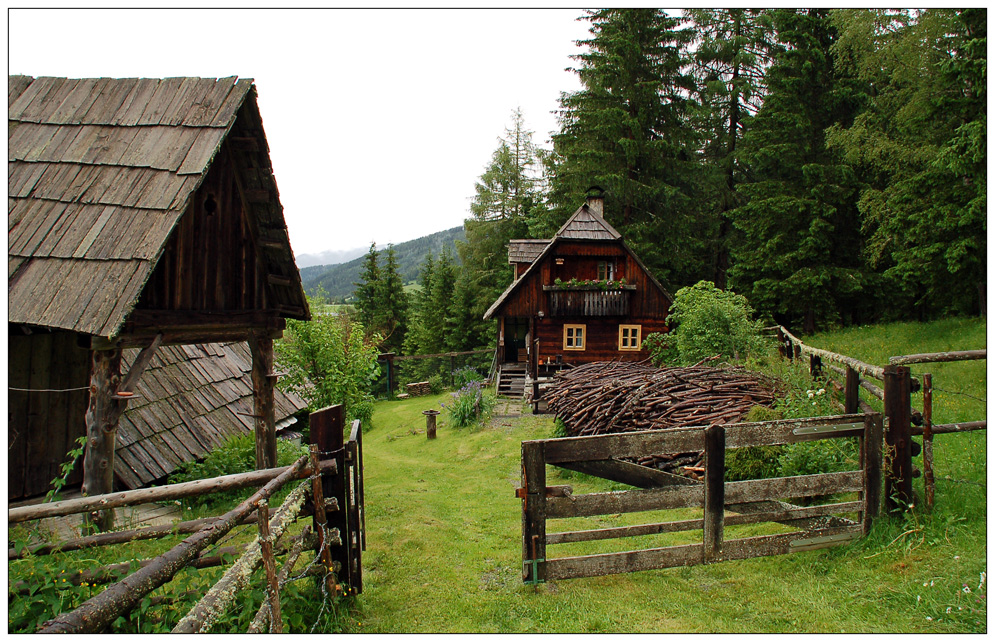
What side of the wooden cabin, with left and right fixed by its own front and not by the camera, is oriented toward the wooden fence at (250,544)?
front

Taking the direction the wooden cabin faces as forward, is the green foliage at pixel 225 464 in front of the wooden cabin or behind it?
in front

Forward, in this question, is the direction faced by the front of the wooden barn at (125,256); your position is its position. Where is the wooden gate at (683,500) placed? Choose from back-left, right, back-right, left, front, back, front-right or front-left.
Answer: front

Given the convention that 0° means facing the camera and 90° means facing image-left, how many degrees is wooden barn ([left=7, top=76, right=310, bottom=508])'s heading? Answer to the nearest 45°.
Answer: approximately 315°

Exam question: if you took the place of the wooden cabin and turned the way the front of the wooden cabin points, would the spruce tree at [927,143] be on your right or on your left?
on your left

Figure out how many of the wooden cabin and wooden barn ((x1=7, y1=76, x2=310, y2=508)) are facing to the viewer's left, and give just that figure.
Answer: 0

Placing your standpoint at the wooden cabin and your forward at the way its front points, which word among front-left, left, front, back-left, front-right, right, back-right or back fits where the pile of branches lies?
front

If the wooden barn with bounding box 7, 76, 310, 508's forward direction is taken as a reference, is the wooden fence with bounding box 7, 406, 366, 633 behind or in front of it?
in front

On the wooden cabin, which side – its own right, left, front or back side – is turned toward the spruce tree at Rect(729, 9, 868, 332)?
left

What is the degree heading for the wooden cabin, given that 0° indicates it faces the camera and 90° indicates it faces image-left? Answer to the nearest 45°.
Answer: approximately 0°

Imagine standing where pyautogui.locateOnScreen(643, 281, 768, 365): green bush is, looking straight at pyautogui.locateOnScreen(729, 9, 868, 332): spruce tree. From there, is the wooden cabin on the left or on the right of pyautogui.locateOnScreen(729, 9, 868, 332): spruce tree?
left

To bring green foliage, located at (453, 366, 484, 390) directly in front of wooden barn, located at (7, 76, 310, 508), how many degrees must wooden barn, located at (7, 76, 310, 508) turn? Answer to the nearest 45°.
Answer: approximately 90° to its left
